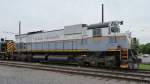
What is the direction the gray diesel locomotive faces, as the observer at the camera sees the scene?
facing the viewer and to the right of the viewer
